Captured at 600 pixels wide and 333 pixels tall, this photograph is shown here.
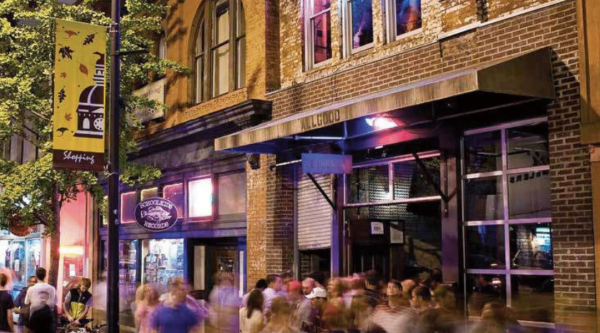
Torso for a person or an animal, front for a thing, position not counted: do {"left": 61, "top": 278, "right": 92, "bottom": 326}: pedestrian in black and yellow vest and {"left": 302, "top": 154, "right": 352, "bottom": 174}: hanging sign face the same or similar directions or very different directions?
same or similar directions

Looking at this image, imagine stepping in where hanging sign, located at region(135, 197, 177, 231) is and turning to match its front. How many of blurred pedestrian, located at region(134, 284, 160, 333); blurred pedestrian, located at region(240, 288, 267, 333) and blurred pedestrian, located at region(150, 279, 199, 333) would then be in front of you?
3

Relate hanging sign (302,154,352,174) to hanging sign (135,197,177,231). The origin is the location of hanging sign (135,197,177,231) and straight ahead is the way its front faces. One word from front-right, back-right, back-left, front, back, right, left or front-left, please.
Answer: front-left

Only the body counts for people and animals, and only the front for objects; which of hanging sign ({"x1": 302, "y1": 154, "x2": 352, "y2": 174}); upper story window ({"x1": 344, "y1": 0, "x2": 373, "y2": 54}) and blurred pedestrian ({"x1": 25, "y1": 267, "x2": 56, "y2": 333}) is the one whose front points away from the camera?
the blurred pedestrian

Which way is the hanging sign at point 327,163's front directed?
toward the camera

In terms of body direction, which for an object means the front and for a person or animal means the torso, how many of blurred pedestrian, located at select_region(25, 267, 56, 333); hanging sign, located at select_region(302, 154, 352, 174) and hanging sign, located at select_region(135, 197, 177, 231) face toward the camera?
2
